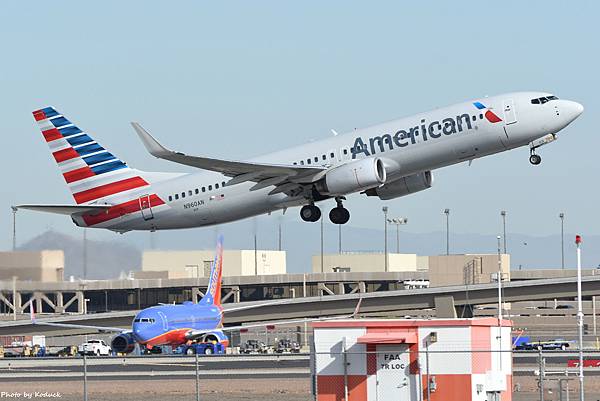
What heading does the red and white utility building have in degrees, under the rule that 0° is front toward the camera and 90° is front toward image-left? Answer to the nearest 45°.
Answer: approximately 0°

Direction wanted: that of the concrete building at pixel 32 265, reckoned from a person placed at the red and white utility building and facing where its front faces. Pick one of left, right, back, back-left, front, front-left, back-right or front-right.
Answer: back-right
